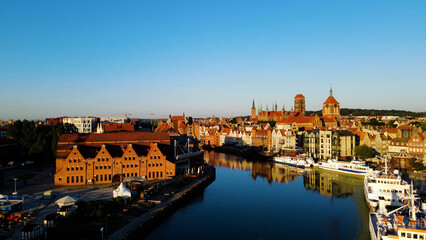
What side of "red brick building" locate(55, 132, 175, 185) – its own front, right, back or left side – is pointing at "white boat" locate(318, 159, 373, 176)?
left

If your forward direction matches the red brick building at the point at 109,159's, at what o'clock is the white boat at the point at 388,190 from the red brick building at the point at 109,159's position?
The white boat is roughly at 10 o'clock from the red brick building.

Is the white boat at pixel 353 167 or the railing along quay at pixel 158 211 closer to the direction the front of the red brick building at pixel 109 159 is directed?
the railing along quay

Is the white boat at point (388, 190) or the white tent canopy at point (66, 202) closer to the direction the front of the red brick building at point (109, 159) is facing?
the white tent canopy

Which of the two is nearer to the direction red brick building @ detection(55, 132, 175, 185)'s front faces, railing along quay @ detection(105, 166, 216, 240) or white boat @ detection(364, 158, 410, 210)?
the railing along quay

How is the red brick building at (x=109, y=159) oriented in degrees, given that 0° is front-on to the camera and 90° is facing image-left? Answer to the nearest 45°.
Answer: approximately 0°
